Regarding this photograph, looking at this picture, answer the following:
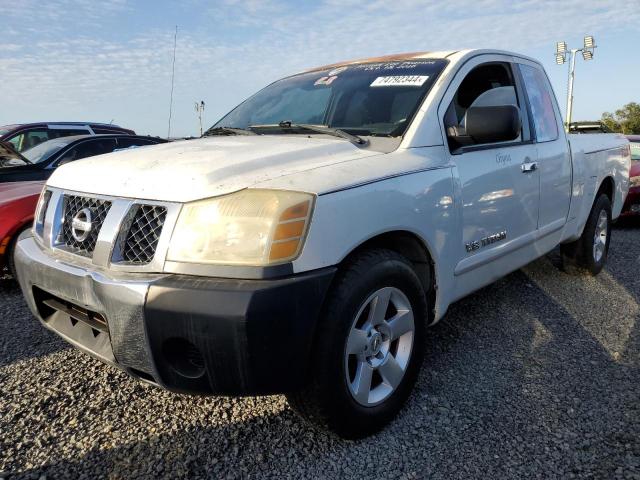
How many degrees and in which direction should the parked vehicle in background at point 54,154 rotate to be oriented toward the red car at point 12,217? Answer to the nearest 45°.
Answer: approximately 45° to its left

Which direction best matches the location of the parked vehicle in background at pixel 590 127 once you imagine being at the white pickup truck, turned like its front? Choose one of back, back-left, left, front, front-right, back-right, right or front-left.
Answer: back

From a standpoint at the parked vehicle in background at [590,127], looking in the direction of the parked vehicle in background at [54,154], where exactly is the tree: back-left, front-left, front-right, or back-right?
back-right

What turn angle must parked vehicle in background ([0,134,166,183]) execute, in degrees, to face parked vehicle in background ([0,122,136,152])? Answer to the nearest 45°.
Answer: approximately 135° to its right

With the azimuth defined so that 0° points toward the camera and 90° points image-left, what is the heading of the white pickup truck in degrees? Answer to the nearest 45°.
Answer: approximately 45°

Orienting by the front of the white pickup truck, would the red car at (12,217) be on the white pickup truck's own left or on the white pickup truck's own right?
on the white pickup truck's own right

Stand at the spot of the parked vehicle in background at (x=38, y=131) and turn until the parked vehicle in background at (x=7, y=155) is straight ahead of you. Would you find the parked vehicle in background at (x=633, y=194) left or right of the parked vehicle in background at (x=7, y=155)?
left

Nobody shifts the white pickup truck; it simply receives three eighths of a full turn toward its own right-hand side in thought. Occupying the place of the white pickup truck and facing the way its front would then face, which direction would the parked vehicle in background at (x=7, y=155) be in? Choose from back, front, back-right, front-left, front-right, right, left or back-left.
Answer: front-left

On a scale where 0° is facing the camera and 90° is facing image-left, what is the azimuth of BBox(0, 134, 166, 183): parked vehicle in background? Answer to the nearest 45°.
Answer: approximately 45°

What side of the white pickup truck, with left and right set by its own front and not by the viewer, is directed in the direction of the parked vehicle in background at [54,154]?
right
